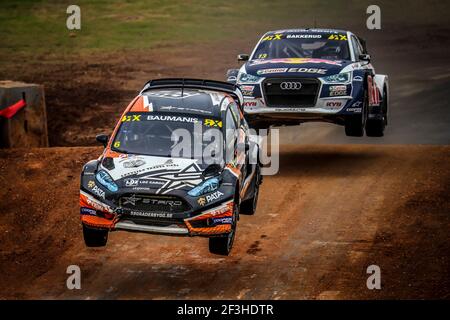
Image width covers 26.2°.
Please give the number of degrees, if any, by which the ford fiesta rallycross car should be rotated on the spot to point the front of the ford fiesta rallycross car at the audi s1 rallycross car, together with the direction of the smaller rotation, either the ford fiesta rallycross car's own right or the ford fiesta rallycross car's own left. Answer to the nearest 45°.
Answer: approximately 135° to the ford fiesta rallycross car's own left

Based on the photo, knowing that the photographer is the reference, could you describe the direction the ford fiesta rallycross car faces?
facing the viewer

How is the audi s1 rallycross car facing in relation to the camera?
toward the camera

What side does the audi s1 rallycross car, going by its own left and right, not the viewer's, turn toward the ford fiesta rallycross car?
front

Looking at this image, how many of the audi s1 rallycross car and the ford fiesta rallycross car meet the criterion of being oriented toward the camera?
2

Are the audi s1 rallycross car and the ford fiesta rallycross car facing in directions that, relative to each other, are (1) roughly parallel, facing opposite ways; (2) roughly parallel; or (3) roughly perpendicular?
roughly parallel
